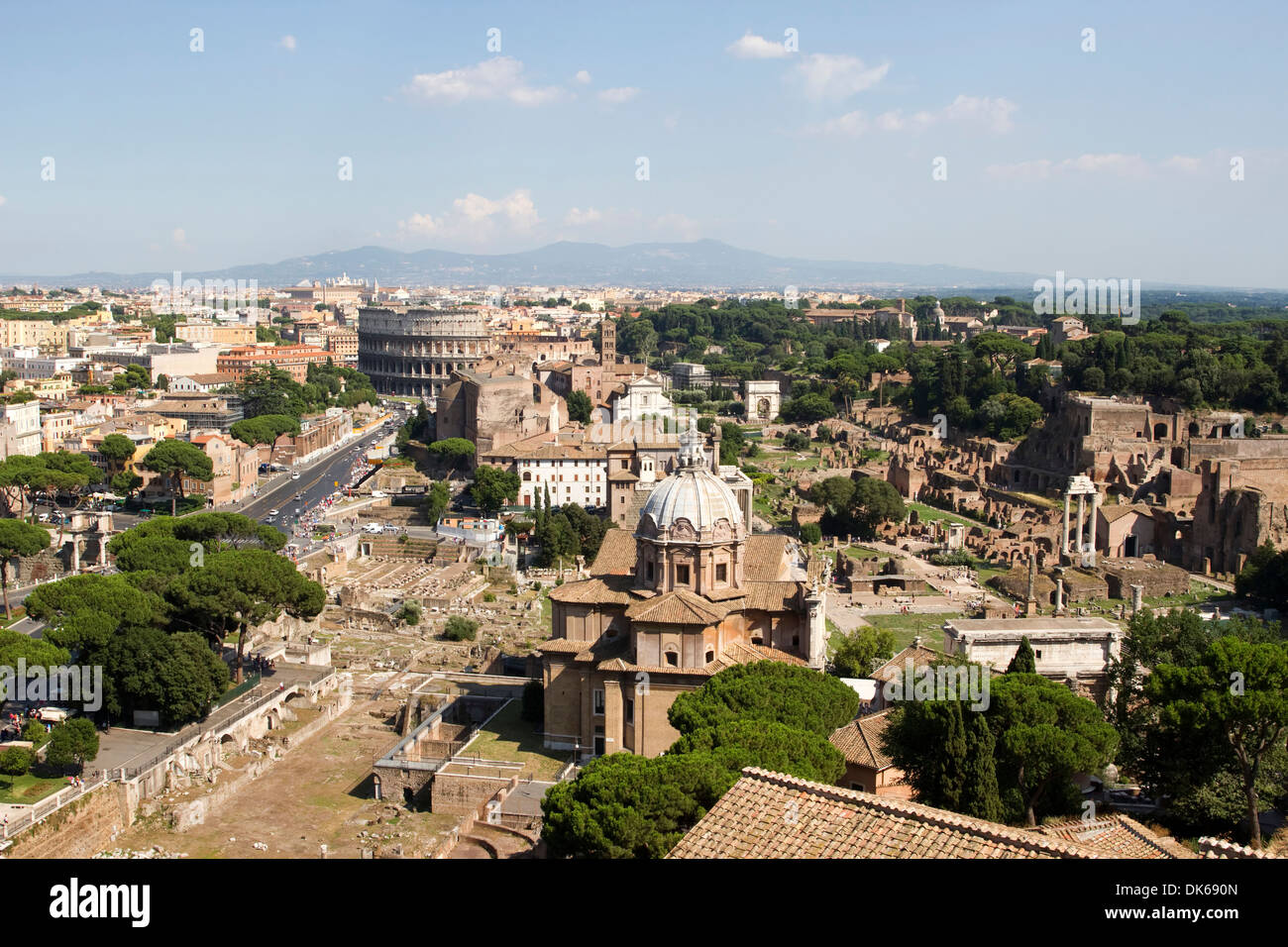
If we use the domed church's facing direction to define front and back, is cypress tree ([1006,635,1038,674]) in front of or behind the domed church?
in front

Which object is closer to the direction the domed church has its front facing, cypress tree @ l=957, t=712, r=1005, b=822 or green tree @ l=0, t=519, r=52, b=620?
the cypress tree

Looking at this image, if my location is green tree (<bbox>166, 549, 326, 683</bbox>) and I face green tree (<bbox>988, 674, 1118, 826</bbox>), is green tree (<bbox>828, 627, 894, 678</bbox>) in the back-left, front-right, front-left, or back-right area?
front-left

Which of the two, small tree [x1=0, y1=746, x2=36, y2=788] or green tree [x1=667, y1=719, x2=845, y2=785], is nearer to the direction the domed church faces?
the green tree

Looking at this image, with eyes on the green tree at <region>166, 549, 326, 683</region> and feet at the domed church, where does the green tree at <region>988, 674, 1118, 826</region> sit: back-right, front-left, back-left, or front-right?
back-left

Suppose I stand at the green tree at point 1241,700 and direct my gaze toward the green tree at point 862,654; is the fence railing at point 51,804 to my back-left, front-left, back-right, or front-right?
front-left
